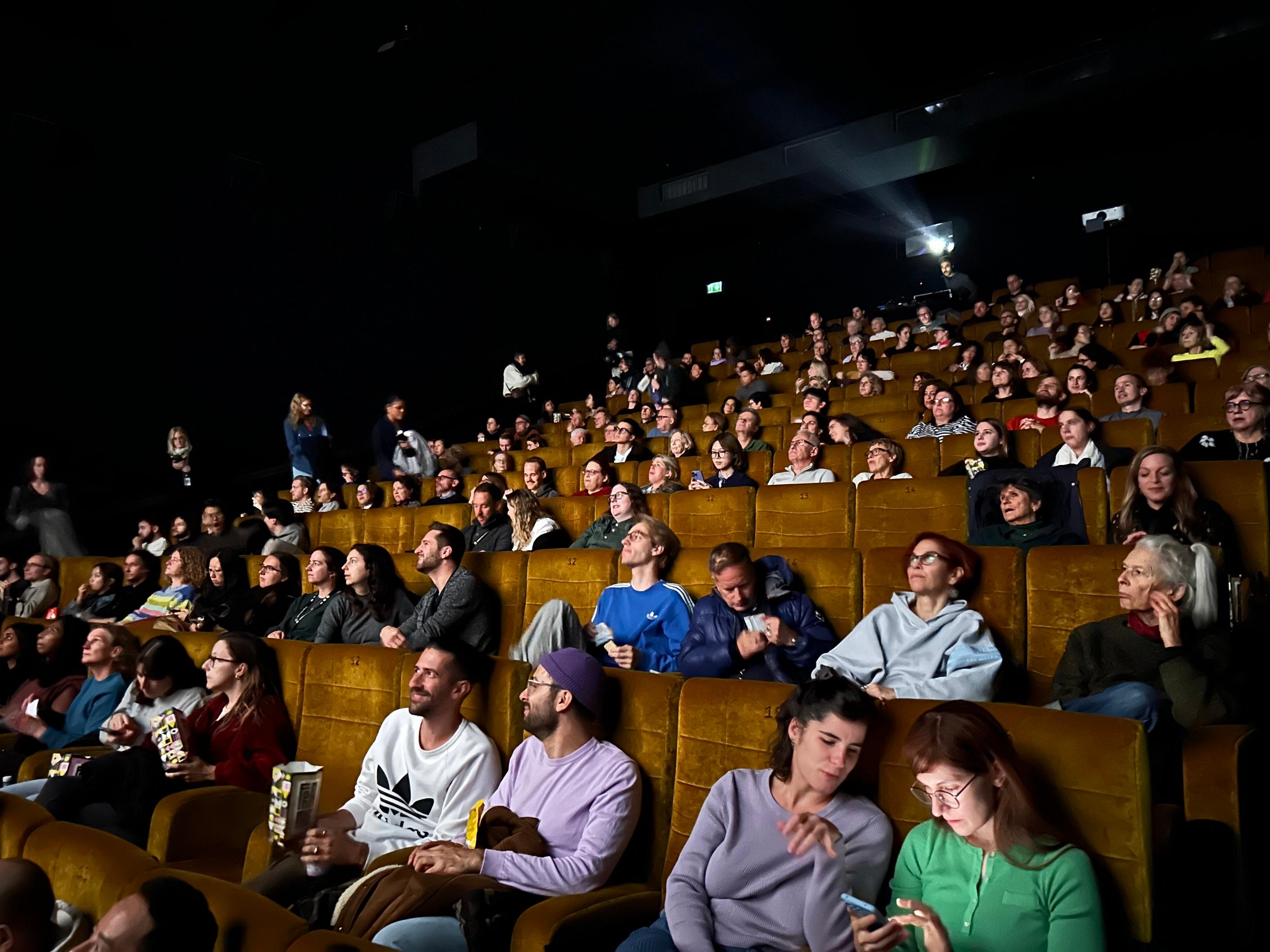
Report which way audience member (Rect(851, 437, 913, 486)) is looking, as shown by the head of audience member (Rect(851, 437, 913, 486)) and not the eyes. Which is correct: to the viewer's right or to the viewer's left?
to the viewer's left

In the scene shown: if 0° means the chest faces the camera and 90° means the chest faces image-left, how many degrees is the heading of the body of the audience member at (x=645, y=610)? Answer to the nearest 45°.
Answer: approximately 45°

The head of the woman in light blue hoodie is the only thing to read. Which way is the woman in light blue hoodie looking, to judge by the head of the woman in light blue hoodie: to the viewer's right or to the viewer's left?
to the viewer's left

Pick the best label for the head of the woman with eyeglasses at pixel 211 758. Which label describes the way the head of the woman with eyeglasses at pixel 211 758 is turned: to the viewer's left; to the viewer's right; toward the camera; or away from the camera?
to the viewer's left

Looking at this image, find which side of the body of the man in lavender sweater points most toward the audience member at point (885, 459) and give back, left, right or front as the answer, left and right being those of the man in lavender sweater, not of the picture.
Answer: back

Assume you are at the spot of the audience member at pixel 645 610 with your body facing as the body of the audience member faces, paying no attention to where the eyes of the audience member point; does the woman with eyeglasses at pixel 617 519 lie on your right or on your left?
on your right

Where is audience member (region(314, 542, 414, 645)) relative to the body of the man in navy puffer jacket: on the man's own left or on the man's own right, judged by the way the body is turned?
on the man's own right

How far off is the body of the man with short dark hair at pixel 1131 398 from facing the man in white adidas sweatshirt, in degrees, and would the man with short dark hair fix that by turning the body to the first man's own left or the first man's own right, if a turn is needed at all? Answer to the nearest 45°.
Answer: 0° — they already face them

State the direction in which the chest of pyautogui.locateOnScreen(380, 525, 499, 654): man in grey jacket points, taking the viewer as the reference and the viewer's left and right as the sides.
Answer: facing to the left of the viewer

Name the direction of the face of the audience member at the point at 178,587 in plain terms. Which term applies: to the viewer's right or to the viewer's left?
to the viewer's left

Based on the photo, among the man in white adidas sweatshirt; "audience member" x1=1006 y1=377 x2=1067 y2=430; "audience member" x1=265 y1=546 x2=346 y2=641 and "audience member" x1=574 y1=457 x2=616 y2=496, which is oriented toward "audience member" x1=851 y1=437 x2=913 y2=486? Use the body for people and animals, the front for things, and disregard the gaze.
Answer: "audience member" x1=1006 y1=377 x2=1067 y2=430
